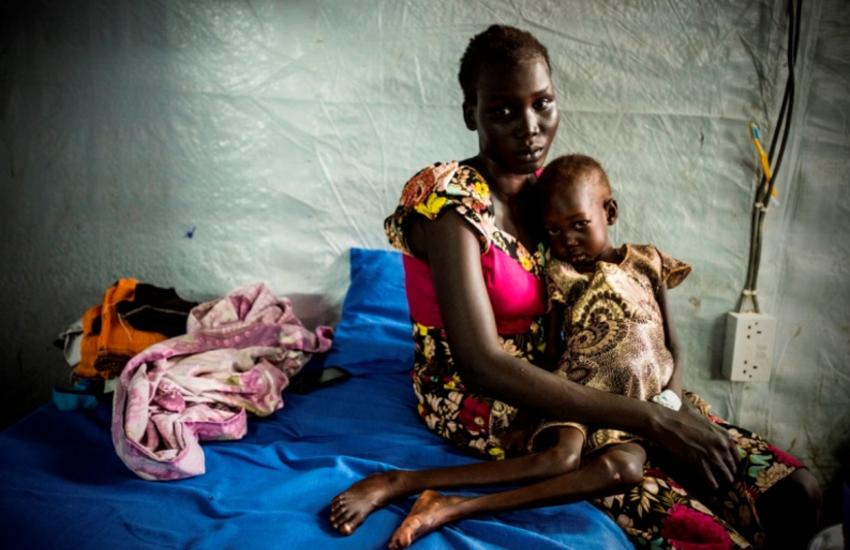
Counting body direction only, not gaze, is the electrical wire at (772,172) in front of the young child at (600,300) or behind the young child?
behind

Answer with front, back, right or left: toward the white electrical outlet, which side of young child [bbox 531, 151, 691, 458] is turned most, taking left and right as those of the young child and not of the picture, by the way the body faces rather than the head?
back

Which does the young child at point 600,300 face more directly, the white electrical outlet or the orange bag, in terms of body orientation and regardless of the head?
the orange bag

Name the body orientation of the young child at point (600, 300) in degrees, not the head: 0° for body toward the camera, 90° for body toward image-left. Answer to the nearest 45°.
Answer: approximately 45°

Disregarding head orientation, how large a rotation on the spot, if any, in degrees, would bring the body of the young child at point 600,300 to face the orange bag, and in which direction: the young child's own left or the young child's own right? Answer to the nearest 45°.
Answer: approximately 45° to the young child's own right
